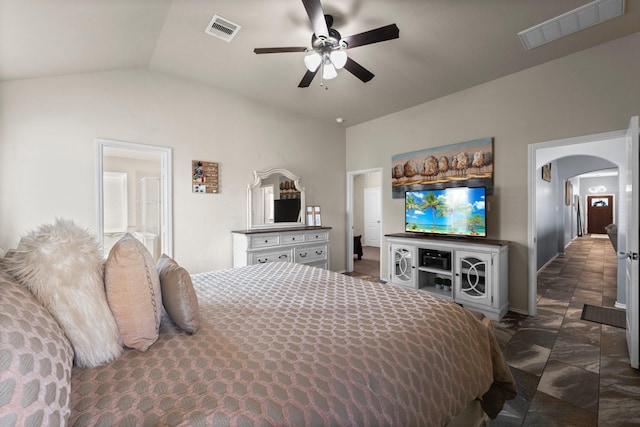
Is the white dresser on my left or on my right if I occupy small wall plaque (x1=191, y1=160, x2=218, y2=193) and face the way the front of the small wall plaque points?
on my left

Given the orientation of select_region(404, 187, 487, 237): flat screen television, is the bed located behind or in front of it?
in front

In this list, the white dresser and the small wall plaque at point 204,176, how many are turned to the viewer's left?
0

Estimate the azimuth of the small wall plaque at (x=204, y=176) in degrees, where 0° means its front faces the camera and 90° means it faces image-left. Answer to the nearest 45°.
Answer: approximately 0°

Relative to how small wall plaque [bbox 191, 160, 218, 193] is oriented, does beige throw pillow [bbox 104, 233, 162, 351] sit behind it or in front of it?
in front

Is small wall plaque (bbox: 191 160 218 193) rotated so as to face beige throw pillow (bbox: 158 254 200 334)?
yes

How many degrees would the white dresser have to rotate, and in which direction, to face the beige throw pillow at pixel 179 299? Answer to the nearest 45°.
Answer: approximately 45° to its right

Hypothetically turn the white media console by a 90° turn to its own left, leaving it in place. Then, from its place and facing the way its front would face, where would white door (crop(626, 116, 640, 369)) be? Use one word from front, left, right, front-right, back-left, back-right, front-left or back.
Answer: front
